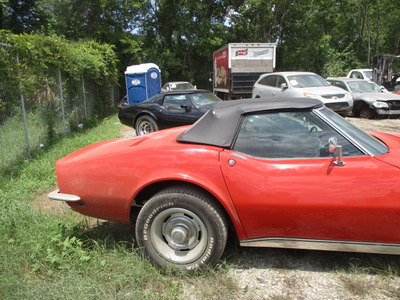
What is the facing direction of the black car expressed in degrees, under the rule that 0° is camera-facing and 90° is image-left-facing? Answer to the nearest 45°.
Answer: approximately 315°

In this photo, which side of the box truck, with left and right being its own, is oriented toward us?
back

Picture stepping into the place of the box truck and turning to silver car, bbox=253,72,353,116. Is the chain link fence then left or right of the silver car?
right

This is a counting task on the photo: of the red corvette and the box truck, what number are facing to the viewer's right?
1

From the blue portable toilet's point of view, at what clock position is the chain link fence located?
The chain link fence is roughly at 2 o'clock from the blue portable toilet.

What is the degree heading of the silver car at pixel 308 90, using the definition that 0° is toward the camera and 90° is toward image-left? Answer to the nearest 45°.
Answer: approximately 315°

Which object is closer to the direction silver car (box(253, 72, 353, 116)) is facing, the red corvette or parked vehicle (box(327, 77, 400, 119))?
the red corvette

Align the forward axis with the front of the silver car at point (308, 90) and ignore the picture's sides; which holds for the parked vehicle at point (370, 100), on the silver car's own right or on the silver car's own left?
on the silver car's own left

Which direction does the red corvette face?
to the viewer's right

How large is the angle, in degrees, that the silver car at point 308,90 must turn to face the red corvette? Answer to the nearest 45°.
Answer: approximately 45° to its right

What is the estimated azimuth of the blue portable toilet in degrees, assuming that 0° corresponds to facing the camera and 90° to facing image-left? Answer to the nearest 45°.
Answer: approximately 315°

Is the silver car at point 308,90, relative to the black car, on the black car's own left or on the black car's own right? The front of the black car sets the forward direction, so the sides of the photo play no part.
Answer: on the black car's own left
